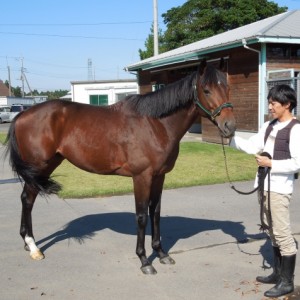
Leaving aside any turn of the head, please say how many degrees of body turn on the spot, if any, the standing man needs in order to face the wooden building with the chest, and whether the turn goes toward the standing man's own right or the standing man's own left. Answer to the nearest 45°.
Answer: approximately 90° to the standing man's own right

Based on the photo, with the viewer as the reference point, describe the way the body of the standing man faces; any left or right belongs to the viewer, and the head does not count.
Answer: facing to the left of the viewer

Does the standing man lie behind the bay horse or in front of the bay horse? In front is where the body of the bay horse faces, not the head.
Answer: in front

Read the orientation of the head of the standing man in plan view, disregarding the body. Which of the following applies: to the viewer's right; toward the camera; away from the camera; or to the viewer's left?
to the viewer's left

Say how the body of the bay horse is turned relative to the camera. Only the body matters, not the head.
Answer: to the viewer's right

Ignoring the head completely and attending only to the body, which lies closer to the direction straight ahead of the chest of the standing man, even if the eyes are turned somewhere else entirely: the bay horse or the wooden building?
the bay horse

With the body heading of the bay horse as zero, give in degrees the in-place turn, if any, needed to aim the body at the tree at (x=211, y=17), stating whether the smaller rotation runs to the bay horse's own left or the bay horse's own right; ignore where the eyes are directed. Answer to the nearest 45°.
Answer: approximately 90° to the bay horse's own left

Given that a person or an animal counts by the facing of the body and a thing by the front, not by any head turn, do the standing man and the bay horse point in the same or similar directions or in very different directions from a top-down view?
very different directions
